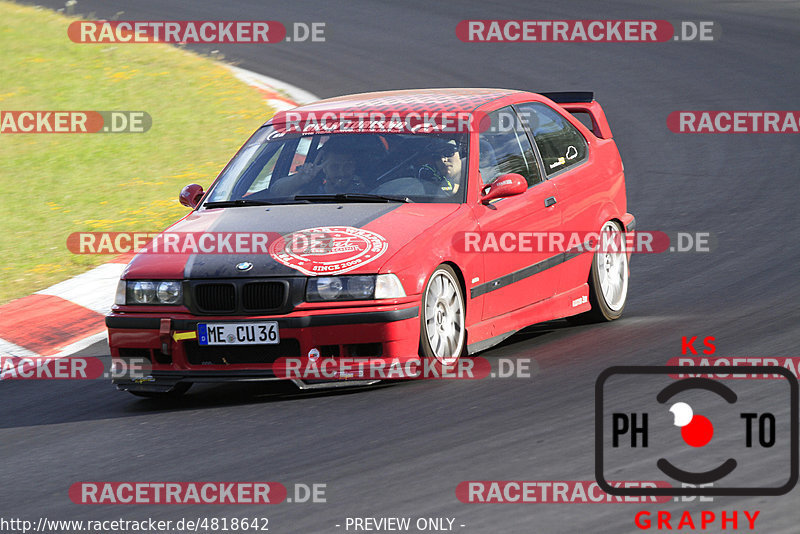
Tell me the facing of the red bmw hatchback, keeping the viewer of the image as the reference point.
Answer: facing the viewer and to the left of the viewer
